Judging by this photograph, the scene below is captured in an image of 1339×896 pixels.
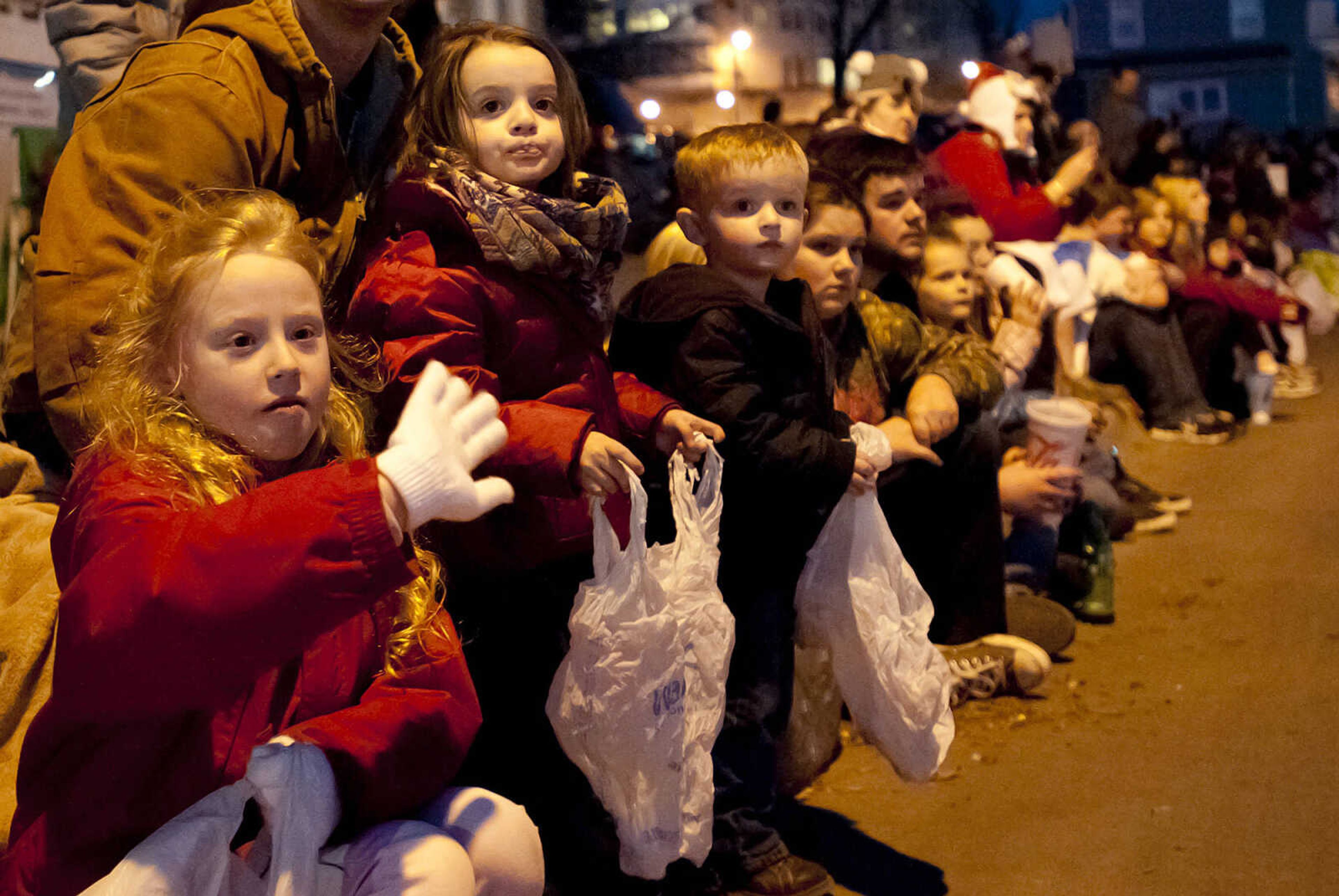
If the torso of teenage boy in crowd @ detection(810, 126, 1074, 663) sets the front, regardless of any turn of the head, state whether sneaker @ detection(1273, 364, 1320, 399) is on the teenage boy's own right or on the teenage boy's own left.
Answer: on the teenage boy's own left

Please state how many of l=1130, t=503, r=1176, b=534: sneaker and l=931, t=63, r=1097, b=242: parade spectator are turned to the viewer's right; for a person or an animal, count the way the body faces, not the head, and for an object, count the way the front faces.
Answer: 2

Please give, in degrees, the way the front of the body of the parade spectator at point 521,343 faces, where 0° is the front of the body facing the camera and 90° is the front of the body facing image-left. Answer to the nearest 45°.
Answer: approximately 315°

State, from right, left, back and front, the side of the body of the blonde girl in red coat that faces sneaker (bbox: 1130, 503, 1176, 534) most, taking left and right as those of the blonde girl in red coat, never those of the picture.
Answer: left

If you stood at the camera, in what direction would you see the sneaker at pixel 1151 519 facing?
facing to the right of the viewer

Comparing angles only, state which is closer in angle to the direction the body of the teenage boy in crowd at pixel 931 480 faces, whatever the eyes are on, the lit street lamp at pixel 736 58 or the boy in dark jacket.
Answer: the boy in dark jacket

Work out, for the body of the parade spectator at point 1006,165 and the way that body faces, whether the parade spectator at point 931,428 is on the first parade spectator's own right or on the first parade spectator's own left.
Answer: on the first parade spectator's own right

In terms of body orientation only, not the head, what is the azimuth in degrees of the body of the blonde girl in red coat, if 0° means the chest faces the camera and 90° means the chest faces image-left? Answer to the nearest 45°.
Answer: approximately 315°

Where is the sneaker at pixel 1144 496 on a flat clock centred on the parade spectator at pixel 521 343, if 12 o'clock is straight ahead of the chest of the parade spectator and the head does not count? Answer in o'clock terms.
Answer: The sneaker is roughly at 9 o'clock from the parade spectator.

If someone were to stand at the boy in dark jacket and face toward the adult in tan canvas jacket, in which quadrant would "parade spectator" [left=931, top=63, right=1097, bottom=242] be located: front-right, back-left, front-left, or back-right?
back-right
